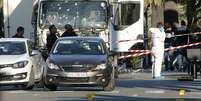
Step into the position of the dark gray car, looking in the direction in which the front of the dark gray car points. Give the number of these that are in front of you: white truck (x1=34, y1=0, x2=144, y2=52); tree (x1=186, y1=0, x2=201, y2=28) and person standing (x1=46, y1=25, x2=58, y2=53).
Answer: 0

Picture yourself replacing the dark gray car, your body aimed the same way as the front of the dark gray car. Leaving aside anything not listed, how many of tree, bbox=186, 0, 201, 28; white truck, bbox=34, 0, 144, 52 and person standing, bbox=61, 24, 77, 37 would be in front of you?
0

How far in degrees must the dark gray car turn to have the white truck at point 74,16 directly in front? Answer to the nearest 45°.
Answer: approximately 180°

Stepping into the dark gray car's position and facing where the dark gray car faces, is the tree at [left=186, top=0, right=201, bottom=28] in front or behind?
behind

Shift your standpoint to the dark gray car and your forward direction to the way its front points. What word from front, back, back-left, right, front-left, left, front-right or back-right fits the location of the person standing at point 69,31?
back

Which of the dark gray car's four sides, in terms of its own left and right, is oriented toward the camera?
front

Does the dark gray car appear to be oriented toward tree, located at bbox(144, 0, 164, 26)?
no

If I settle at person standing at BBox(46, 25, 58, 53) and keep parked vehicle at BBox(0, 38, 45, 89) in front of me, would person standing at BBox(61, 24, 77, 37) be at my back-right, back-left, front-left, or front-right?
back-left

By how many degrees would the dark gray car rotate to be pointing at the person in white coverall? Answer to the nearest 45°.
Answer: approximately 135° to its left
